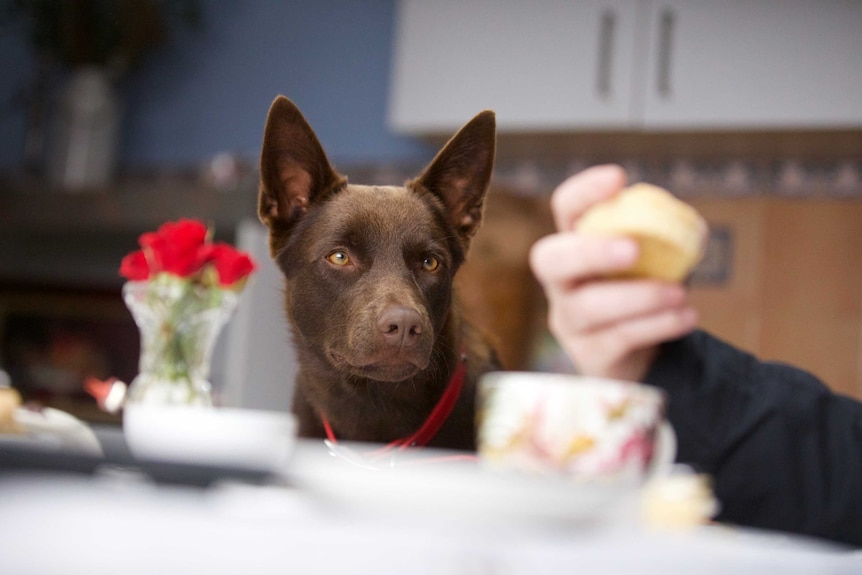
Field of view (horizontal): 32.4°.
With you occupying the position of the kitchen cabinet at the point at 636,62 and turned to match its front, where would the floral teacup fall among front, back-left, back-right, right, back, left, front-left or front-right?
front

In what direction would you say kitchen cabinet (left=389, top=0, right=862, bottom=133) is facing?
toward the camera

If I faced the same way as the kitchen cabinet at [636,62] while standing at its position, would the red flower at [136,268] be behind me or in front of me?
in front

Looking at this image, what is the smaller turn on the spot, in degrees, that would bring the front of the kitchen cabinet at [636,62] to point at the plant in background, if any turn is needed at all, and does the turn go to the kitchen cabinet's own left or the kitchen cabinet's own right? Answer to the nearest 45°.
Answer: approximately 90° to the kitchen cabinet's own right

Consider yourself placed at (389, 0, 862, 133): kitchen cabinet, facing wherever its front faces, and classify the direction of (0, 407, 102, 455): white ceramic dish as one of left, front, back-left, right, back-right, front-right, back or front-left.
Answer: front

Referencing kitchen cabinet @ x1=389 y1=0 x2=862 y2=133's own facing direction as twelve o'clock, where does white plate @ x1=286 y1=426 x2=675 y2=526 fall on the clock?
The white plate is roughly at 12 o'clock from the kitchen cabinet.

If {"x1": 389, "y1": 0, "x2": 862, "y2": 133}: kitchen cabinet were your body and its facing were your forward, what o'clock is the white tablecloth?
The white tablecloth is roughly at 12 o'clock from the kitchen cabinet.

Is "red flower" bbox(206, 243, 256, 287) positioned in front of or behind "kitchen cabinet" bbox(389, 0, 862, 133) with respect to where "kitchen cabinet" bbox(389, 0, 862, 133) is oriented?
in front

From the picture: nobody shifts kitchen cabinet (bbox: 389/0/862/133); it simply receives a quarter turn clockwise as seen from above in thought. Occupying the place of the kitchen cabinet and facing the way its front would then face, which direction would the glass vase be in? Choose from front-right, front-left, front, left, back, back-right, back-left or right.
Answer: left

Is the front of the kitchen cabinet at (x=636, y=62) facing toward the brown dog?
yes
